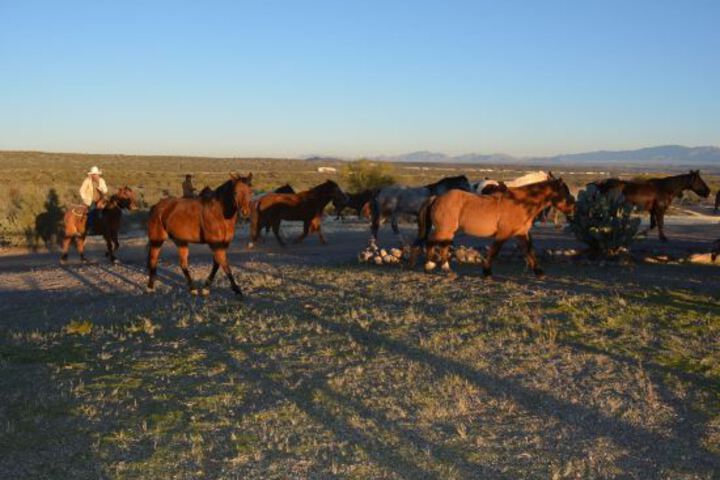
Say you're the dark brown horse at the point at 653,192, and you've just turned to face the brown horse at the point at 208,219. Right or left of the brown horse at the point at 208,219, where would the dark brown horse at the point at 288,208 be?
right

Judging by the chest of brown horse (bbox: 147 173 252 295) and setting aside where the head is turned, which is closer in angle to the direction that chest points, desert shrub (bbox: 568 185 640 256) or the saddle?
the desert shrub

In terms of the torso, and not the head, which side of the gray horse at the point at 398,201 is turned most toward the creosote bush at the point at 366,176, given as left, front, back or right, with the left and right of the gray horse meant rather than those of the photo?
left

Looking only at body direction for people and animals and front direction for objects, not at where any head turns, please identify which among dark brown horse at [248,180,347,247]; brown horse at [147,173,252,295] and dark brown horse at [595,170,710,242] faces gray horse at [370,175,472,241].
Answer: dark brown horse at [248,180,347,247]

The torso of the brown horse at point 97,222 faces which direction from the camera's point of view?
to the viewer's right

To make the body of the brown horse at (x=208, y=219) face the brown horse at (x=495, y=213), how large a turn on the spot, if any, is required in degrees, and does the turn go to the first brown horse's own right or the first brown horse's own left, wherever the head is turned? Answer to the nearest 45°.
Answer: approximately 45° to the first brown horse's own left

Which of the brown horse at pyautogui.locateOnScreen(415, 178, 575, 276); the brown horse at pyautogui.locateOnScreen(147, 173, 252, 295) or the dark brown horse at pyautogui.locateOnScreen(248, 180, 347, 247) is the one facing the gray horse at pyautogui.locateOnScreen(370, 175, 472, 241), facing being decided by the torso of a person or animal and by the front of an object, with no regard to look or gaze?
the dark brown horse

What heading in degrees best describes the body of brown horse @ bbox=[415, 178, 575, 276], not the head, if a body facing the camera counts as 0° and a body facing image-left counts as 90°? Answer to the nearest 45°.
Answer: approximately 270°

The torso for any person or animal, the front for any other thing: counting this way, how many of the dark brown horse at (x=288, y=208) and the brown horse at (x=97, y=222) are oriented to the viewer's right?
2

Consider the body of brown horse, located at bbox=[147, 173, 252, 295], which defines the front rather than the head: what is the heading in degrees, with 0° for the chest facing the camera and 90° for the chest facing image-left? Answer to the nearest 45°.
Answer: approximately 315°

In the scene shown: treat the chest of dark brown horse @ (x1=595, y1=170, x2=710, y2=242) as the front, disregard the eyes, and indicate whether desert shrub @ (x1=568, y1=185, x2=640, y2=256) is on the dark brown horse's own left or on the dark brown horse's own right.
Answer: on the dark brown horse's own right

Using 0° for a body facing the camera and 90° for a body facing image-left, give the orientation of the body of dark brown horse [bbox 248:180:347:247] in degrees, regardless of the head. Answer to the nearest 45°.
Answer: approximately 270°

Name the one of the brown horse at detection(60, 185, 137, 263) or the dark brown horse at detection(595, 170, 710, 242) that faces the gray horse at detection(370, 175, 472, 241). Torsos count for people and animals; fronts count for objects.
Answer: the brown horse
